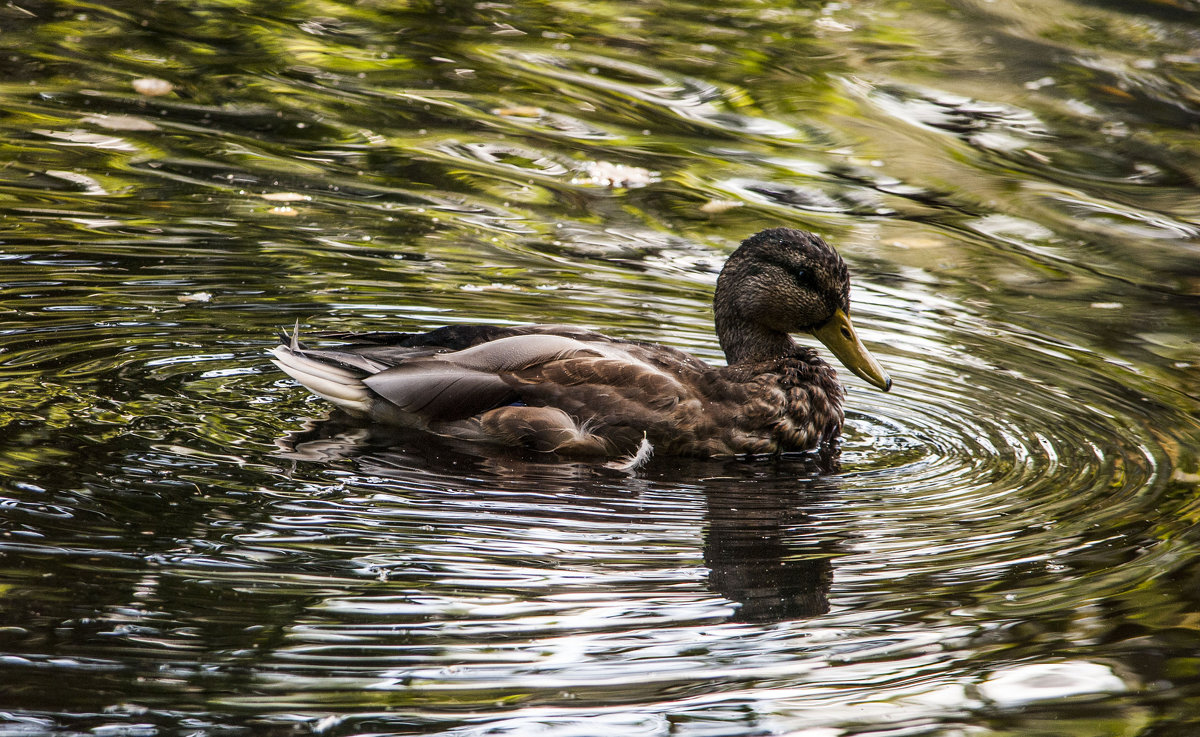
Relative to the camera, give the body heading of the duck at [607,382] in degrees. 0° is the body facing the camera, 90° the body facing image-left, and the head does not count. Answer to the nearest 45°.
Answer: approximately 270°
